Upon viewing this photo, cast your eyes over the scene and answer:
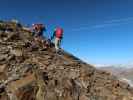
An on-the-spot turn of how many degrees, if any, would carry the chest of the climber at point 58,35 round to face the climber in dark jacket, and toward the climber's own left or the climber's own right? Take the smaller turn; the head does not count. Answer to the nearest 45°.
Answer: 0° — they already face them

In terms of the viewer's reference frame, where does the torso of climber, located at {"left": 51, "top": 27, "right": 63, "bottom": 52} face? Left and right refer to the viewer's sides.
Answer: facing away from the viewer and to the left of the viewer
